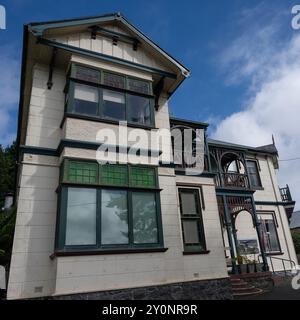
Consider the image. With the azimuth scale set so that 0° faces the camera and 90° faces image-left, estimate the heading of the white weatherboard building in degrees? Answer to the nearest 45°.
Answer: approximately 315°
